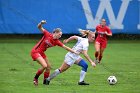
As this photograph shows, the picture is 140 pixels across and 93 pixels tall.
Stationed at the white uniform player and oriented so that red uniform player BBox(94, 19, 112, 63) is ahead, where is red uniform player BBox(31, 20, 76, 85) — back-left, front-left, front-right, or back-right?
back-left

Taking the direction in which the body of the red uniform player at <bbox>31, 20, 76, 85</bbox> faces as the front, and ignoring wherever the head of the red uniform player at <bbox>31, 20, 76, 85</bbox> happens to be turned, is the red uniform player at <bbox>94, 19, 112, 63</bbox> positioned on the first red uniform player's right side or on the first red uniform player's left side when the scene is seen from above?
on the first red uniform player's left side

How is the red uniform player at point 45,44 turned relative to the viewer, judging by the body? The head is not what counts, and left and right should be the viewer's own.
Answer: facing the viewer and to the right of the viewer

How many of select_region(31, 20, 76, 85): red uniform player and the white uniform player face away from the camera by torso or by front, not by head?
0

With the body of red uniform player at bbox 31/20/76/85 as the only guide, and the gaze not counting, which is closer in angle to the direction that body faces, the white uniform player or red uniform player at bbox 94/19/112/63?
the white uniform player
